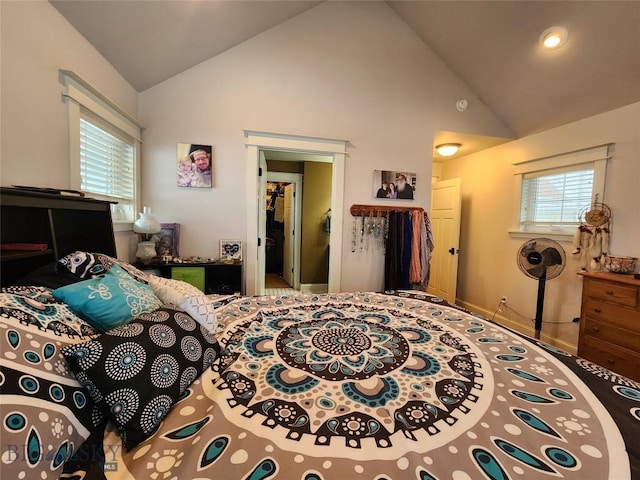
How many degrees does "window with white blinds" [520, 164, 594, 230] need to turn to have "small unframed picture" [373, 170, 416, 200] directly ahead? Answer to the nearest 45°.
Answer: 0° — it already faces it

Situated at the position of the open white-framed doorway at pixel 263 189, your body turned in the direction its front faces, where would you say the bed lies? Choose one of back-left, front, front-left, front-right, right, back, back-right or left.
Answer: front

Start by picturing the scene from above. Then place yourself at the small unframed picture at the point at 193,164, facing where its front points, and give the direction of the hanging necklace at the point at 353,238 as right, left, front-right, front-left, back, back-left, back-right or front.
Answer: left

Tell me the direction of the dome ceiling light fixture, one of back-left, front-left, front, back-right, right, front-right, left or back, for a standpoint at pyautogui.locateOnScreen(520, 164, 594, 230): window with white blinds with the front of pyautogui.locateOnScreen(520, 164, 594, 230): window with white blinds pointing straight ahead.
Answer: front-right

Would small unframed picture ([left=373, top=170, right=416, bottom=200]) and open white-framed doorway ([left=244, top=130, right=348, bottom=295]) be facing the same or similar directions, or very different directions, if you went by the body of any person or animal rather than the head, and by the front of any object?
same or similar directions

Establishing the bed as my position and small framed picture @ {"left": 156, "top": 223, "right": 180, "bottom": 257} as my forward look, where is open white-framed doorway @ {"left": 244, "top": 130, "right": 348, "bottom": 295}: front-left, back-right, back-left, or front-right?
front-right

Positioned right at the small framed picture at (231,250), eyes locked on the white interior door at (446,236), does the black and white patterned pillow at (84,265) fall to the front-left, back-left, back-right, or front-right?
back-right

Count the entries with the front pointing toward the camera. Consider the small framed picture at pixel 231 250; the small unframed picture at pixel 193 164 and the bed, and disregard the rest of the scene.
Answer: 2

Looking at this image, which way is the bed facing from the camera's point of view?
to the viewer's right

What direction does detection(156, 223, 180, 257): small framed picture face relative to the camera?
toward the camera

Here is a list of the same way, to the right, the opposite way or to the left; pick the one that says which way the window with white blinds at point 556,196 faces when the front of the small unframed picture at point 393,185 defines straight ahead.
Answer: to the right

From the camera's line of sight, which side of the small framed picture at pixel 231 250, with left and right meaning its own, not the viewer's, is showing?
front

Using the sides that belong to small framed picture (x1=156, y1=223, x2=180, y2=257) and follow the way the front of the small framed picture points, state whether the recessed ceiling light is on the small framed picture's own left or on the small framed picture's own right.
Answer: on the small framed picture's own left
